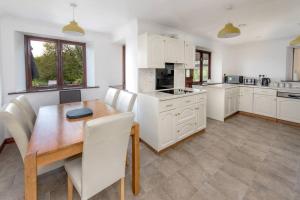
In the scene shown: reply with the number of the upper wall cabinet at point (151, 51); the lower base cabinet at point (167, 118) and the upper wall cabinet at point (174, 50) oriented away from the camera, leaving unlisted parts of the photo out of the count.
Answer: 0

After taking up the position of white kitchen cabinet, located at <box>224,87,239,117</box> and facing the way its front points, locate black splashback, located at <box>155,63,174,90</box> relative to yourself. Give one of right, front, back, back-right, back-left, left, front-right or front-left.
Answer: right

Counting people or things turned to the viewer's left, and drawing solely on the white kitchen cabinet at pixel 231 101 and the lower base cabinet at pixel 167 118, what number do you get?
0

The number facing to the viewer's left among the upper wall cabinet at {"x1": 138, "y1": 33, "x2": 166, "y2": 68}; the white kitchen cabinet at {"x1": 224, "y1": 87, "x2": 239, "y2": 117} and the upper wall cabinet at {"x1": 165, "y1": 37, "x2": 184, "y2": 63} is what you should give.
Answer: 0

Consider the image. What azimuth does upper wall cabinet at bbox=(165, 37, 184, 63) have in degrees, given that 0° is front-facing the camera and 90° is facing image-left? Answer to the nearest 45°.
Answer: approximately 315°

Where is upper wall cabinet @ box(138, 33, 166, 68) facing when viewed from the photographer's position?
facing the viewer and to the right of the viewer

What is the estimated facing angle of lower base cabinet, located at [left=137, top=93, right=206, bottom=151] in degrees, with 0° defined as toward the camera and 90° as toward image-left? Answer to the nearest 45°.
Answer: approximately 315°

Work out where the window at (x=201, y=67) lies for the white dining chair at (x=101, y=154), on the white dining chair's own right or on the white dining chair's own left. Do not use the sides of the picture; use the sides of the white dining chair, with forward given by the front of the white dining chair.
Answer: on the white dining chair's own right

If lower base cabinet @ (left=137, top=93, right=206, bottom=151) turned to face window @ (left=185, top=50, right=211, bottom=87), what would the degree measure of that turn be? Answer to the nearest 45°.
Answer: approximately 135° to its left

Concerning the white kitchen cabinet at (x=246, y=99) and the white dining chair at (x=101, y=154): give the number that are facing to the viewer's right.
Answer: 0

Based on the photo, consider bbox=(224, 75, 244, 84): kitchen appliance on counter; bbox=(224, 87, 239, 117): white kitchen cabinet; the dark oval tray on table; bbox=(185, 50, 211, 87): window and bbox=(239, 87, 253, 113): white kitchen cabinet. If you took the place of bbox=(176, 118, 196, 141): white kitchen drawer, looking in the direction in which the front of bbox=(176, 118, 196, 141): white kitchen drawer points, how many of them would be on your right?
1

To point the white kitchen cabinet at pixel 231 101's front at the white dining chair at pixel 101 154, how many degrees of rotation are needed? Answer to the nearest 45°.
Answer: approximately 45° to its right

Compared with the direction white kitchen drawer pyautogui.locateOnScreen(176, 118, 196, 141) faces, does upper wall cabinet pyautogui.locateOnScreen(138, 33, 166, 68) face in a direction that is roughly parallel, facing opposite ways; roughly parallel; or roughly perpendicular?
roughly parallel
